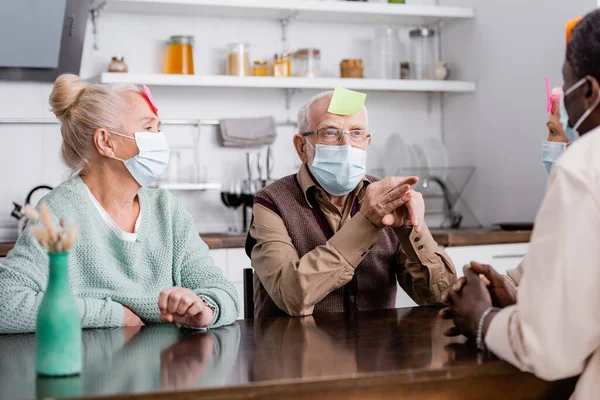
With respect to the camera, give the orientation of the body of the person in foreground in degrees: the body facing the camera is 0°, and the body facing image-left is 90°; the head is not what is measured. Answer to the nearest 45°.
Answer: approximately 135°

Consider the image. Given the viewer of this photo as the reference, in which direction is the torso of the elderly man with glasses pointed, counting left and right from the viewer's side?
facing the viewer and to the right of the viewer

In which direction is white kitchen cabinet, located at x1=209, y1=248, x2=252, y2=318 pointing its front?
toward the camera

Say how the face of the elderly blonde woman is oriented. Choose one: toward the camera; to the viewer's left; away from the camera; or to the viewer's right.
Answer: to the viewer's right

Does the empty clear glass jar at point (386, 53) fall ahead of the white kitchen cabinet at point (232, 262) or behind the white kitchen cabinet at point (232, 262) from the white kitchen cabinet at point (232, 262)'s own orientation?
behind

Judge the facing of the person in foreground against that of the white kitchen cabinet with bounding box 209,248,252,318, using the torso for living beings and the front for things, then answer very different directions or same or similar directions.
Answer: very different directions

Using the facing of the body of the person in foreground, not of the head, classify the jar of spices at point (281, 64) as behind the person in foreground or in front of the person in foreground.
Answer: in front

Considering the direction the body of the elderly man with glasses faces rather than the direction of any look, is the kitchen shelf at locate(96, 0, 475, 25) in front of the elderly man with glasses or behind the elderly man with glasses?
behind

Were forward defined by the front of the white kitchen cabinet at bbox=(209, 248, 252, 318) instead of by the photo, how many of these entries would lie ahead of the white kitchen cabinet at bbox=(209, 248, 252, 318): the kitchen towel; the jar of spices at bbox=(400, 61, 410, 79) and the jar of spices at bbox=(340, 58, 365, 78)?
0

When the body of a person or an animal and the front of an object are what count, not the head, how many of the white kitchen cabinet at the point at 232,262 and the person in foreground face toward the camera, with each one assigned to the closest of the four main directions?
1

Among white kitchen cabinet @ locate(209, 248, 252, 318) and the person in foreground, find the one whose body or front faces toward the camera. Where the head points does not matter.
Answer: the white kitchen cabinet

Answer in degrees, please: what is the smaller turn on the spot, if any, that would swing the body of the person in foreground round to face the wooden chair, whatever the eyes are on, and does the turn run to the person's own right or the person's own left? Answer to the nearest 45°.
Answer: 0° — they already face it

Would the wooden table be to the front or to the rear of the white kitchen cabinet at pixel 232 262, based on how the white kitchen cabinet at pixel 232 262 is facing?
to the front

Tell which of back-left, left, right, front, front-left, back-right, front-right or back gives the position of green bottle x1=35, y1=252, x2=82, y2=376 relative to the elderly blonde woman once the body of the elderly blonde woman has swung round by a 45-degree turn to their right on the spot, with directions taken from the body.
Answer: front

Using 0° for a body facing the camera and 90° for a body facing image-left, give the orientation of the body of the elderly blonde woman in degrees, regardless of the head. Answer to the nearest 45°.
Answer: approximately 315°

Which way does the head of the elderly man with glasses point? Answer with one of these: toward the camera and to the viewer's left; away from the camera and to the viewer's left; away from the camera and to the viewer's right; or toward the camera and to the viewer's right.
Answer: toward the camera and to the viewer's right
